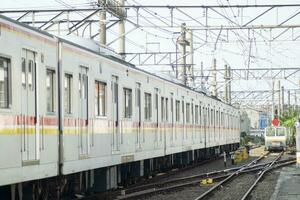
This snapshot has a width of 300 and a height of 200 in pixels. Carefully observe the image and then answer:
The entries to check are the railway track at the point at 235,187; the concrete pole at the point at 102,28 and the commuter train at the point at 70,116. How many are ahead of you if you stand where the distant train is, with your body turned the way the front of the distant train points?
3

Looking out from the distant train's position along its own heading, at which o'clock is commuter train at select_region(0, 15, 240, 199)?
The commuter train is roughly at 12 o'clock from the distant train.

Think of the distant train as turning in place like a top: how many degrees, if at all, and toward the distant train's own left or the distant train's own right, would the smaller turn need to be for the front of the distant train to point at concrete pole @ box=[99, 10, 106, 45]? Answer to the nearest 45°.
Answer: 0° — it already faces it

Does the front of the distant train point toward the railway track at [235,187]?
yes

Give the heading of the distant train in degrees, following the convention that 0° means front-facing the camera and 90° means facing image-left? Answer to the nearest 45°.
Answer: approximately 0°
